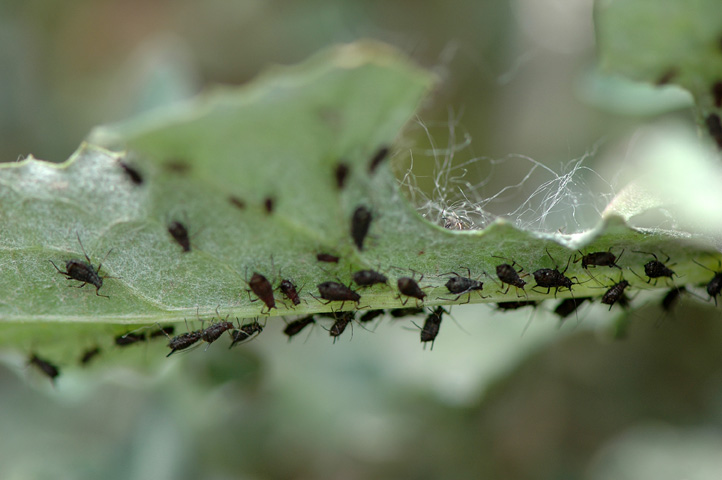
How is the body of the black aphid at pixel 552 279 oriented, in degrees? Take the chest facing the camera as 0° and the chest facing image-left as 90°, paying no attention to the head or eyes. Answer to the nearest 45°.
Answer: approximately 270°
